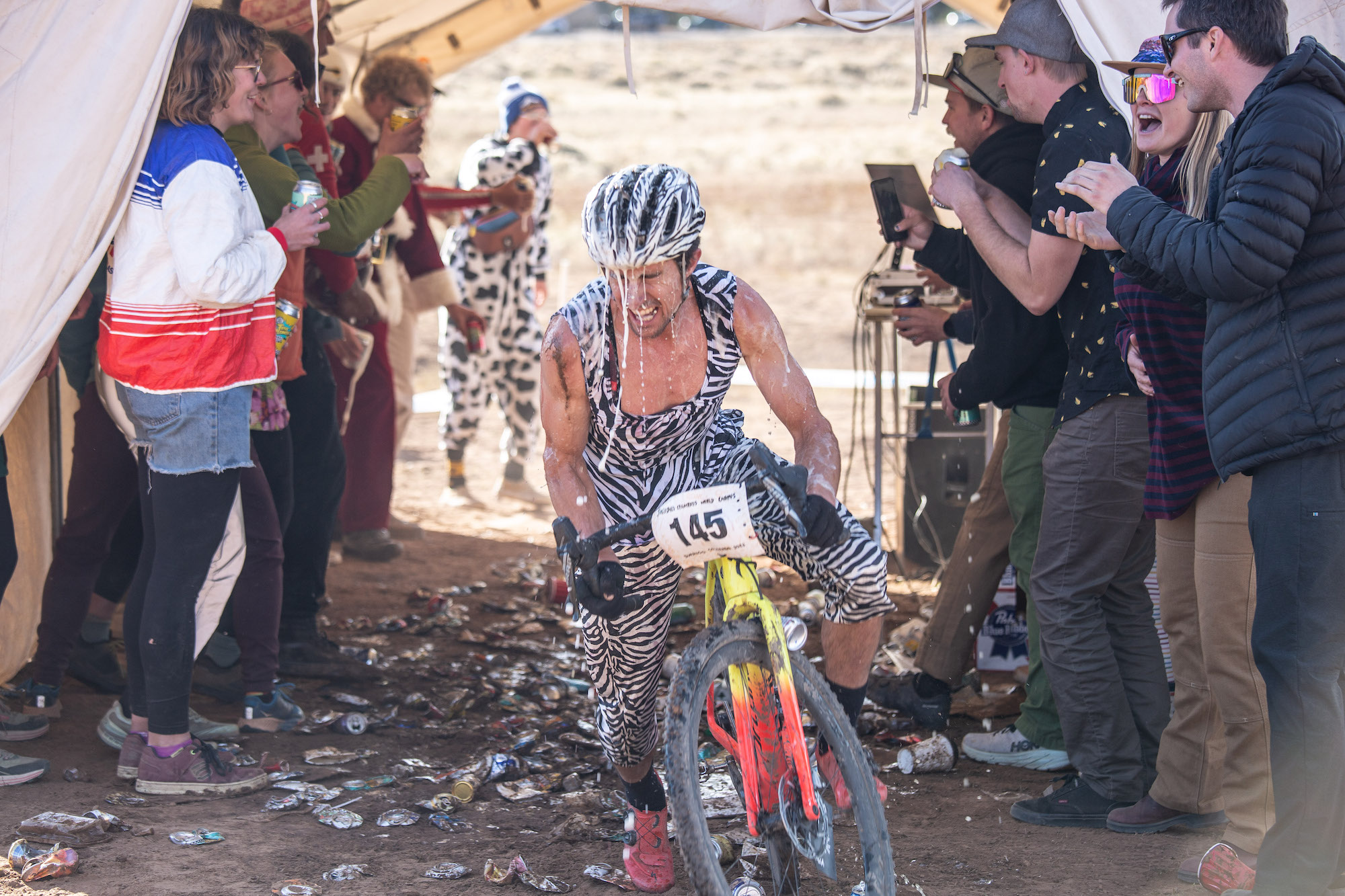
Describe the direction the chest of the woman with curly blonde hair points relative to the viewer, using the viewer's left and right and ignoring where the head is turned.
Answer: facing to the right of the viewer

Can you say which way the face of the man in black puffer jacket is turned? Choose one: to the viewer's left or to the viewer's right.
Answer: to the viewer's left

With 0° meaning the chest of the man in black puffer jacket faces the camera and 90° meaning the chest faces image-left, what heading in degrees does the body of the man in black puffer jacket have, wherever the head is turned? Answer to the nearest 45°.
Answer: approximately 90°

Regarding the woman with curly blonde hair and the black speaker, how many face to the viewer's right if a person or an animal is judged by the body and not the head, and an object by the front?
1

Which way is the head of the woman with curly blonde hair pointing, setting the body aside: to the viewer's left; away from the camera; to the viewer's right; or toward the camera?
to the viewer's right

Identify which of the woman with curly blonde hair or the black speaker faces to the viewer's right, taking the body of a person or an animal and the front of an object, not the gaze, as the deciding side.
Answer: the woman with curly blonde hair

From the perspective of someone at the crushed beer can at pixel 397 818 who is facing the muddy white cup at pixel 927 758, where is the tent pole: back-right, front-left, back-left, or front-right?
back-left
